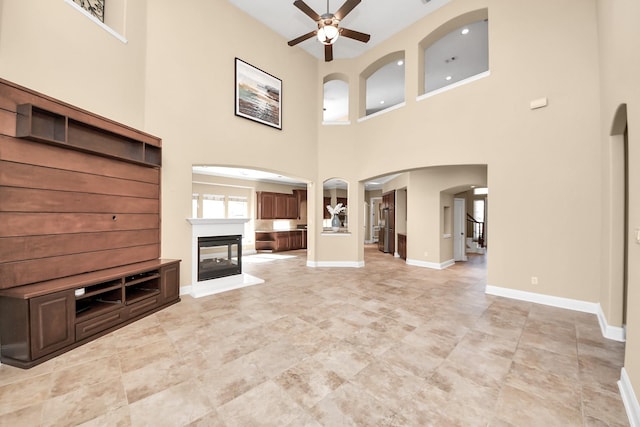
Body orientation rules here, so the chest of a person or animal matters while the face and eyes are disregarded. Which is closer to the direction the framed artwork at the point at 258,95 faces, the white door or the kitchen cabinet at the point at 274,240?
the white door

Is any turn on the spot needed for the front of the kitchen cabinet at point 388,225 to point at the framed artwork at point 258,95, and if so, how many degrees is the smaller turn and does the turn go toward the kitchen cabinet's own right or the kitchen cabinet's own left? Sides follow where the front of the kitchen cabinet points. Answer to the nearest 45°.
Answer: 0° — it already faces it

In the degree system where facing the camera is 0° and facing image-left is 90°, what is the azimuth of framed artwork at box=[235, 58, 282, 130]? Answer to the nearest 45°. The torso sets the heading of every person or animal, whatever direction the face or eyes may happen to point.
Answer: approximately 315°

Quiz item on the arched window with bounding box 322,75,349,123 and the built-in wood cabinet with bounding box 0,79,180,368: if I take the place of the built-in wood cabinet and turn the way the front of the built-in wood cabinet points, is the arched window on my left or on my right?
on my left

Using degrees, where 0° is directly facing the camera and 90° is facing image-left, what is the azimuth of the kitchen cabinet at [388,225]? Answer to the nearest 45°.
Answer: approximately 45°

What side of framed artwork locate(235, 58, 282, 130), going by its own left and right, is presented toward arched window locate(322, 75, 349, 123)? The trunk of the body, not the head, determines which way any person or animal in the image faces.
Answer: left

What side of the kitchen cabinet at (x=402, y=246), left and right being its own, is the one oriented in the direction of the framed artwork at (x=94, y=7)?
front

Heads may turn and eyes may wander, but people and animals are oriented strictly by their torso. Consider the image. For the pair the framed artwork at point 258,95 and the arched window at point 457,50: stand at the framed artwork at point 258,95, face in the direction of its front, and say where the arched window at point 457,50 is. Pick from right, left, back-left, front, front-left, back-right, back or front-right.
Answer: front-left

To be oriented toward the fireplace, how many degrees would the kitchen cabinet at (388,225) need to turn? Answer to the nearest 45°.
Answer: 0° — it already faces it

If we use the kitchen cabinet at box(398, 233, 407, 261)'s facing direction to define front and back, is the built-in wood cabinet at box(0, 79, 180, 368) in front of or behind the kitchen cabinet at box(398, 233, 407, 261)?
in front

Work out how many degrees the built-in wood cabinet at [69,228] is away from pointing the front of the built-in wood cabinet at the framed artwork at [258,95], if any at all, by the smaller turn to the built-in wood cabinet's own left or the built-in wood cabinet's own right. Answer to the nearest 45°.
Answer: approximately 45° to the built-in wood cabinet's own left

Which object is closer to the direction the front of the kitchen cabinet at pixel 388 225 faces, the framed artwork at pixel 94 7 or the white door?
the framed artwork
